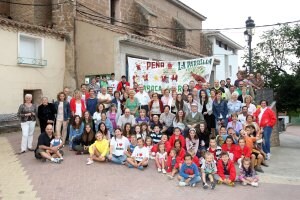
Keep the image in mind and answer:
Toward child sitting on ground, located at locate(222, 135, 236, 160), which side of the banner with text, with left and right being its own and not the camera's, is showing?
front

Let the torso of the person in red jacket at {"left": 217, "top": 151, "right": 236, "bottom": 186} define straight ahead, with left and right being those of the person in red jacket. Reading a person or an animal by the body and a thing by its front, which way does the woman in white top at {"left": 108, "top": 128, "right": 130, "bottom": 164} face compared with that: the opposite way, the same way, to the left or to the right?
the same way

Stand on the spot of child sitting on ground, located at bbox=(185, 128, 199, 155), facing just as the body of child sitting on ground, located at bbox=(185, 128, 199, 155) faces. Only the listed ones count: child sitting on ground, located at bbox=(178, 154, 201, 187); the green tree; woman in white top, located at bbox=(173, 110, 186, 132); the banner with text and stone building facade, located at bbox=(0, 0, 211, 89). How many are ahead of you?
1

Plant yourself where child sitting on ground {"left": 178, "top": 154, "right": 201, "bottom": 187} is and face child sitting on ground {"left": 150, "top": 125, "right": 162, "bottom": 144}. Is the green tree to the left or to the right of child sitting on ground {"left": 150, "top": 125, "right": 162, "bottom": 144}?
right

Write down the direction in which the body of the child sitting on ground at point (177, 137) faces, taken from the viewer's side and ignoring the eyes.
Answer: toward the camera

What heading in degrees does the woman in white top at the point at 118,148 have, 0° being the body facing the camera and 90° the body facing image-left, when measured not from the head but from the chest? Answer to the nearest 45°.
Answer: approximately 0°

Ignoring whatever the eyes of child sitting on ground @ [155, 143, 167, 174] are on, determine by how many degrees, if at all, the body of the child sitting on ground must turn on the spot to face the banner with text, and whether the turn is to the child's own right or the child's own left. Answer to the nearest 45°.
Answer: approximately 180°

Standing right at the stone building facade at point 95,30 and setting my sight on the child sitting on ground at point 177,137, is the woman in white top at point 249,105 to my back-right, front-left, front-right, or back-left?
front-left

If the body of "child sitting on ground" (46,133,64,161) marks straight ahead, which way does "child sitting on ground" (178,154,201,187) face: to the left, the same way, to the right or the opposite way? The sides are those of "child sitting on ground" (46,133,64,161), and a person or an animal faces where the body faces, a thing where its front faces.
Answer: the same way

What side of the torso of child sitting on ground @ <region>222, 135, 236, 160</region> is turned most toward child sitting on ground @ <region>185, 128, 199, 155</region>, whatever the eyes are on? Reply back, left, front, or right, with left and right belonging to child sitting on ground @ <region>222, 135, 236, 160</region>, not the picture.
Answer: right

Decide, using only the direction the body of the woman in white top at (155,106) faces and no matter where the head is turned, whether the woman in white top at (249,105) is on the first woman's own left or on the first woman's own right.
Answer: on the first woman's own left

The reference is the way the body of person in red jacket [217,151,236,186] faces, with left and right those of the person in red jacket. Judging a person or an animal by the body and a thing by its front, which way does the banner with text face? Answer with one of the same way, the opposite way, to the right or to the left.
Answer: the same way

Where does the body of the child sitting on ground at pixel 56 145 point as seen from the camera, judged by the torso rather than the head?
toward the camera

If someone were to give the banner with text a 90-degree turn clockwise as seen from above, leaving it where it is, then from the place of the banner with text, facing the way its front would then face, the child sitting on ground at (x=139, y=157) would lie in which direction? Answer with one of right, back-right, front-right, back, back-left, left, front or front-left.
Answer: left

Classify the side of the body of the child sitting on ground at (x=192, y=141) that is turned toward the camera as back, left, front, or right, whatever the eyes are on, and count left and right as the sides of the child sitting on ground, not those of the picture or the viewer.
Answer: front

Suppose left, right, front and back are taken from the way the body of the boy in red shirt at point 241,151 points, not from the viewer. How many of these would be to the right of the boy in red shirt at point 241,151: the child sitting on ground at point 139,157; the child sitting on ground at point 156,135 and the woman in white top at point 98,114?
3

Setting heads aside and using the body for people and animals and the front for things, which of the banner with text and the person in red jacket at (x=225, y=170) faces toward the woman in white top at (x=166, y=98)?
the banner with text
